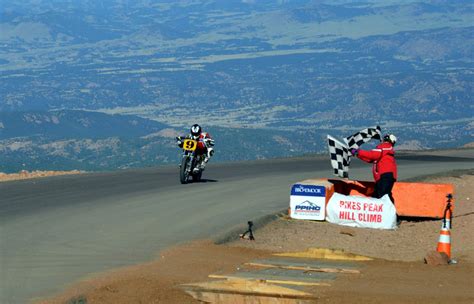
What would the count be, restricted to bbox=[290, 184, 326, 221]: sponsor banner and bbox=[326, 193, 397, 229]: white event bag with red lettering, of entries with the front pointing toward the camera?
2

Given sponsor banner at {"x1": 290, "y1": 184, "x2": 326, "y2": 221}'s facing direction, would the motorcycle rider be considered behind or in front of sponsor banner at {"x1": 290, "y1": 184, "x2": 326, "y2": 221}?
behind

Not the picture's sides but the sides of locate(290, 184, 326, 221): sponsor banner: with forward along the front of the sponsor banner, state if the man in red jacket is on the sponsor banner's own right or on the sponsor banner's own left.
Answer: on the sponsor banner's own left

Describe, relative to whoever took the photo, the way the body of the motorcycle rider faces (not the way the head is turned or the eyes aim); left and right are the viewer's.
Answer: facing the viewer and to the left of the viewer

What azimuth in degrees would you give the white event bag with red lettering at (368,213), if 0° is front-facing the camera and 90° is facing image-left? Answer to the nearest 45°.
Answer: approximately 0°

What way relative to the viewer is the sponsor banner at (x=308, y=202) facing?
toward the camera

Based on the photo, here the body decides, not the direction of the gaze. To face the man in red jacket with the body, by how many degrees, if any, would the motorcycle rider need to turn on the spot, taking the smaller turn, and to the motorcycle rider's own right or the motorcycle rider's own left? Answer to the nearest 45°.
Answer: approximately 90° to the motorcycle rider's own left
